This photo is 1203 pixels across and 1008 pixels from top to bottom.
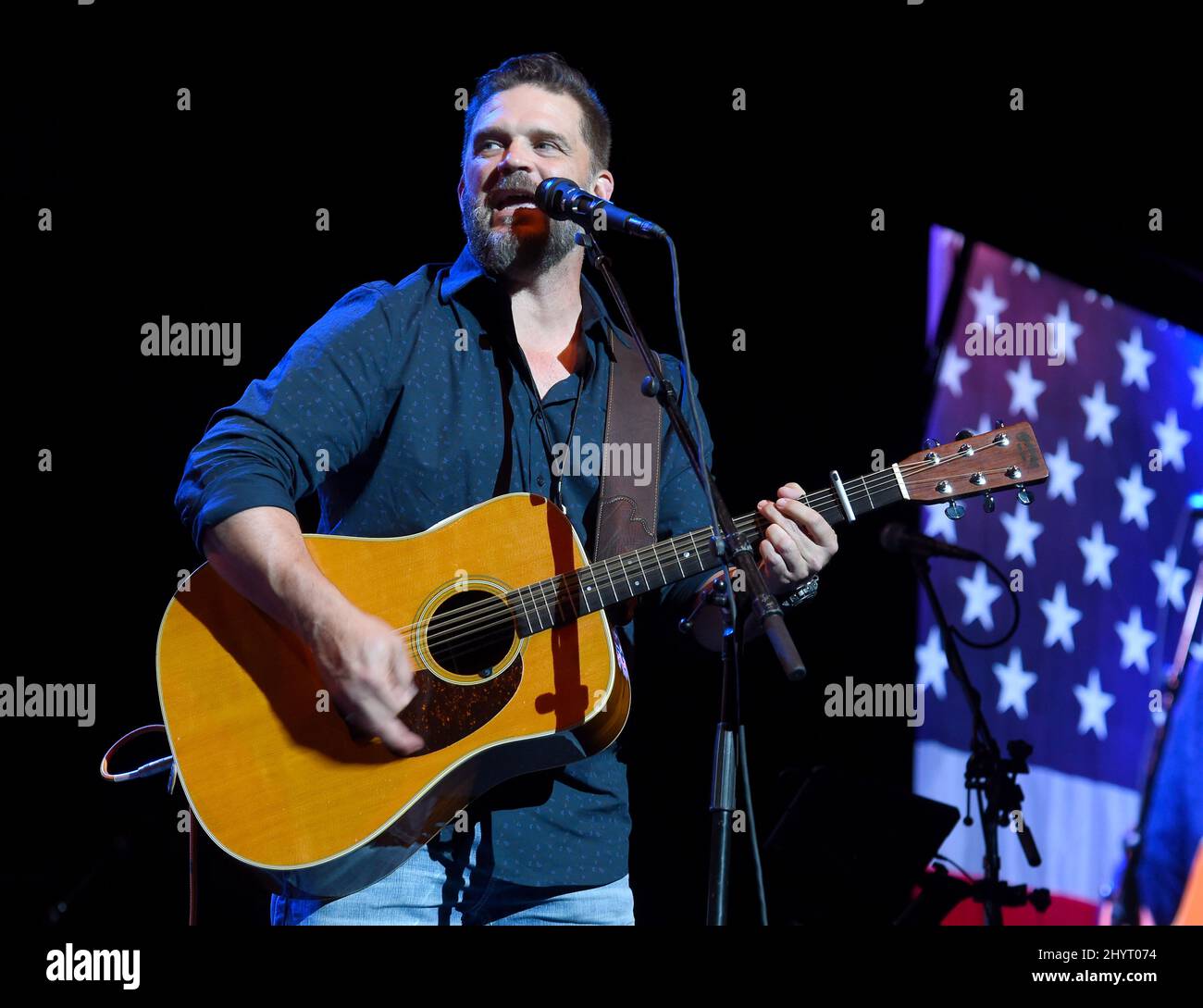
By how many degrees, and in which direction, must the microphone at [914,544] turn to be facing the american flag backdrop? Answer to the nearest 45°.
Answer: approximately 135° to its right

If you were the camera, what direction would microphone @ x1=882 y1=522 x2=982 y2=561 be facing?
facing to the left of the viewer

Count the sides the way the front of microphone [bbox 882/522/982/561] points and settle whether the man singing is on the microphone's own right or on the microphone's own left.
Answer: on the microphone's own left

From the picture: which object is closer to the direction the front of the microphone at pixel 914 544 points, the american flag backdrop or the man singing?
the man singing
